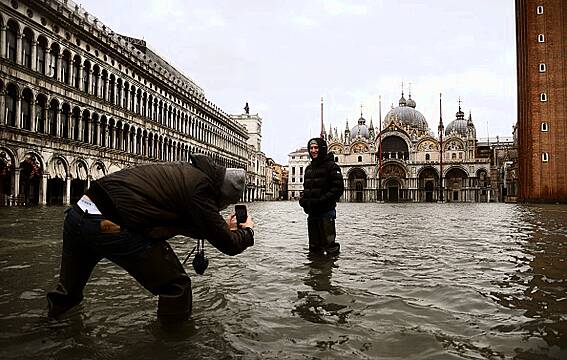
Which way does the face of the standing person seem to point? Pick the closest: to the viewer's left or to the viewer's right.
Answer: to the viewer's left

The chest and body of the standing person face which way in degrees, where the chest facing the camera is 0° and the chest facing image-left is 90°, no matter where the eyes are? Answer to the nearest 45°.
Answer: approximately 45°

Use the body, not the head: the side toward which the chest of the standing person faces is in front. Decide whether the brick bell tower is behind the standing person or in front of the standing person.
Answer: behind
